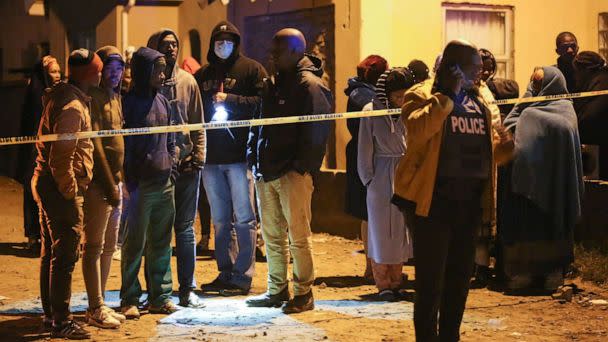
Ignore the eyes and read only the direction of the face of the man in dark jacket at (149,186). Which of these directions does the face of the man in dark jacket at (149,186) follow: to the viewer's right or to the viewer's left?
to the viewer's right

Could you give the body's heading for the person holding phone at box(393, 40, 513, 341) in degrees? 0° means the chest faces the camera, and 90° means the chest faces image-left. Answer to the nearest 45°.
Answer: approximately 315°

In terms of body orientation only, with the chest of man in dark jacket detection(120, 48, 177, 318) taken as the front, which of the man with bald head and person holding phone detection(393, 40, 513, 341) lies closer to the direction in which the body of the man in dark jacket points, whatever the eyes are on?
the person holding phone

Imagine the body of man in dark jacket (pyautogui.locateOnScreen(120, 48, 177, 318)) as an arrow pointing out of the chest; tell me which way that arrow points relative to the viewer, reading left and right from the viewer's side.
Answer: facing the viewer and to the right of the viewer

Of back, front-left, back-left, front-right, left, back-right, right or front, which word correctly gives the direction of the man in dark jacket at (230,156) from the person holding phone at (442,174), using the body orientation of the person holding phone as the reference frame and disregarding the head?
back

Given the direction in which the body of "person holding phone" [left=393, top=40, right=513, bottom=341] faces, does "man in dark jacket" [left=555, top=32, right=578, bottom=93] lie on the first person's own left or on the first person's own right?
on the first person's own left

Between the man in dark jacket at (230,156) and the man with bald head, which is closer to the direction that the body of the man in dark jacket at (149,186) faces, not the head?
the man with bald head

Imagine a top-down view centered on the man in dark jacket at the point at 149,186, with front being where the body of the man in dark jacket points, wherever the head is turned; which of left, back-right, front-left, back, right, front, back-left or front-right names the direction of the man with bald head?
front-left

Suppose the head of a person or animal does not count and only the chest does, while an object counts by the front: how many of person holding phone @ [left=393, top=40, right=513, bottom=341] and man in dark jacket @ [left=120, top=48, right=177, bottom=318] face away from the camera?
0

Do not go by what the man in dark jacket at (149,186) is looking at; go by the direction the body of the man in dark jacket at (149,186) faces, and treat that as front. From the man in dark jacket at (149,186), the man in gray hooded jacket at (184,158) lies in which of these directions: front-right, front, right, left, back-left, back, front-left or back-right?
left
